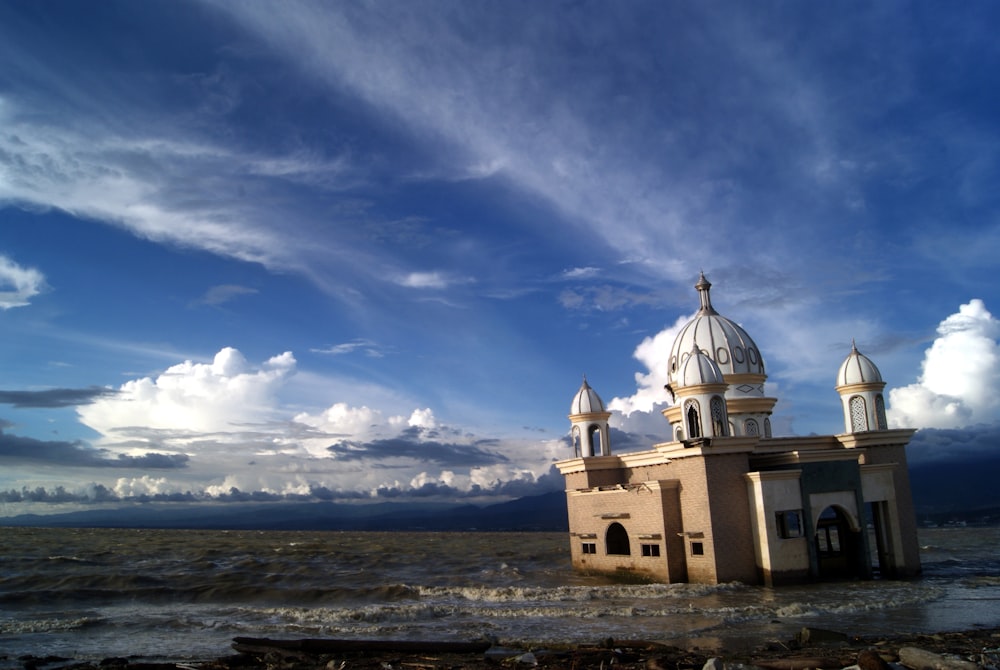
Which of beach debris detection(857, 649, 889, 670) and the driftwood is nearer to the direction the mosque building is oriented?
the beach debris

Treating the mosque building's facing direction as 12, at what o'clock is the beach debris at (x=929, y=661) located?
The beach debris is roughly at 1 o'clock from the mosque building.

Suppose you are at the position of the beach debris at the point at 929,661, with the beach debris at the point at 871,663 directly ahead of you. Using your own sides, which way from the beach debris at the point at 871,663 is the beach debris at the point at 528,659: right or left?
right

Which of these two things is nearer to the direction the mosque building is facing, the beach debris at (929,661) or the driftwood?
the beach debris

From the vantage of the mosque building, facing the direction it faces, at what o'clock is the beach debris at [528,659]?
The beach debris is roughly at 2 o'clock from the mosque building.

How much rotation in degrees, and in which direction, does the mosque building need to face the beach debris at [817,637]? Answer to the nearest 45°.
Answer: approximately 45° to its right

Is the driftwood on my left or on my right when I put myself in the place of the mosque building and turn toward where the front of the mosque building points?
on my right
